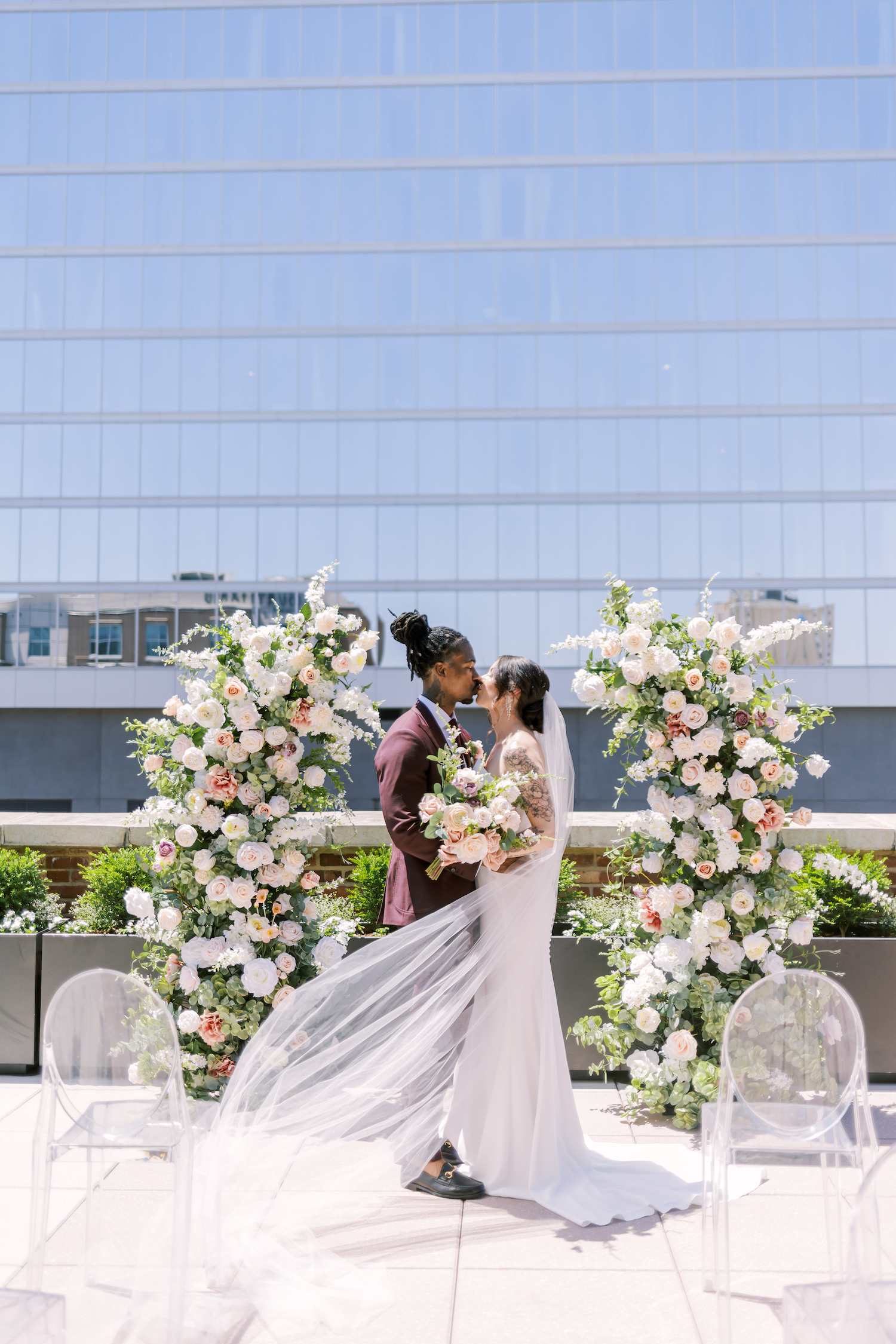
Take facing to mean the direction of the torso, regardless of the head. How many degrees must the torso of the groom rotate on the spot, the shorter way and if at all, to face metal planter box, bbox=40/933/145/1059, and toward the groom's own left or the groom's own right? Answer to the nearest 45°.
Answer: approximately 135° to the groom's own left

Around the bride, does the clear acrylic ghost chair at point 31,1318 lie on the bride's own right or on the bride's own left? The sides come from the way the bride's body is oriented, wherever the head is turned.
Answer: on the bride's own left

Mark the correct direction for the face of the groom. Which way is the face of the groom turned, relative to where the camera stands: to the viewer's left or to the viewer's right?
to the viewer's right

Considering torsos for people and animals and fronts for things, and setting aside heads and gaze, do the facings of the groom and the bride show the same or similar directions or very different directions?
very different directions

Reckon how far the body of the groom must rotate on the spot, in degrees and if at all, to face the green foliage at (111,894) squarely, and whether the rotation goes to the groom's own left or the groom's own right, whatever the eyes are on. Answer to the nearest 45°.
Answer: approximately 135° to the groom's own left

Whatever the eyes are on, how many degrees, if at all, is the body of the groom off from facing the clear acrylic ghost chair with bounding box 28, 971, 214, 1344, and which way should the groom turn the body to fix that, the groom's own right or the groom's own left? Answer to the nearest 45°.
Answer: approximately 135° to the groom's own right

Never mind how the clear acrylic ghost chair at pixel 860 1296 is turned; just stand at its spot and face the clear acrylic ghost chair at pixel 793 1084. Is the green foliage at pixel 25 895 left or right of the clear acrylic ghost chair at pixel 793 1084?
left

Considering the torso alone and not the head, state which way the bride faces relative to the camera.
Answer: to the viewer's left

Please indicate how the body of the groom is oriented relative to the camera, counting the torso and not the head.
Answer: to the viewer's right

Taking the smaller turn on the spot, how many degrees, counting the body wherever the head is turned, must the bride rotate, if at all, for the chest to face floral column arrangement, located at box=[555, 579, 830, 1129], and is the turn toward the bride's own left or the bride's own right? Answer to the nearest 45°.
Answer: approximately 135° to the bride's own right

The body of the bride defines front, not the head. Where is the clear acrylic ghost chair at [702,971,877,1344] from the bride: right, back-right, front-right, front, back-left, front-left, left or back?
back-left
